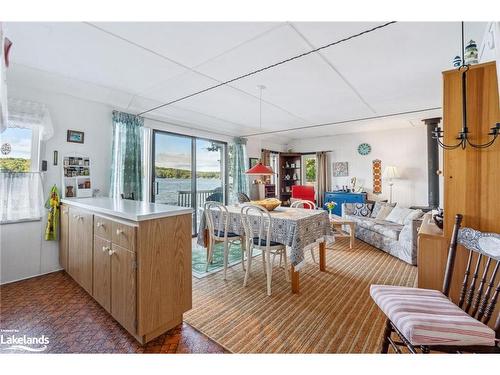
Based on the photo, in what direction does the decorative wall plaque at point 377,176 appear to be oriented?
toward the camera

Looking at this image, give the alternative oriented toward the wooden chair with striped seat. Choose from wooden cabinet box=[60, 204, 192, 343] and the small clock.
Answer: the small clock

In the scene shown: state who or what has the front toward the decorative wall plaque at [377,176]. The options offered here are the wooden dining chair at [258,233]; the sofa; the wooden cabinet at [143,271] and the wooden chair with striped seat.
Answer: the wooden dining chair

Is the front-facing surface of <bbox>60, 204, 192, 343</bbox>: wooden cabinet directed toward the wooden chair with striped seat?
no

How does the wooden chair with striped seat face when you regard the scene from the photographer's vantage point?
facing the viewer and to the left of the viewer

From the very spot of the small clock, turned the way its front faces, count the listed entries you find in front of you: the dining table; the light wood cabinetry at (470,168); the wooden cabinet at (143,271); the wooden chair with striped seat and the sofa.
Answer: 5

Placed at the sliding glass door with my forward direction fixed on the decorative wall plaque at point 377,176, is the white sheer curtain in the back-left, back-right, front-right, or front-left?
back-right

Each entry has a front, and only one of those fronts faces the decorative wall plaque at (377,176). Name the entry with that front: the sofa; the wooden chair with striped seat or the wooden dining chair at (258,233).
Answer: the wooden dining chair

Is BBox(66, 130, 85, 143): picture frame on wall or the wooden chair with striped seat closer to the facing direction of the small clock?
the wooden chair with striped seat

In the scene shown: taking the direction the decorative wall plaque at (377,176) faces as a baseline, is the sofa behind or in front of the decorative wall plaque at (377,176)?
in front

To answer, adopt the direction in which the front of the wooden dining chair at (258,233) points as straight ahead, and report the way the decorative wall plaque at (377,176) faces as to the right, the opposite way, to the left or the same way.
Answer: the opposite way

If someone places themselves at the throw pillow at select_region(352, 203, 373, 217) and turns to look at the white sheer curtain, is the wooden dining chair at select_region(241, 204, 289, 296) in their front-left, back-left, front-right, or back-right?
front-left

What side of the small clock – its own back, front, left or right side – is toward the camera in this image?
front

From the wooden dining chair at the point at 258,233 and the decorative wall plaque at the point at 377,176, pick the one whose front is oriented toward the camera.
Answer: the decorative wall plaque

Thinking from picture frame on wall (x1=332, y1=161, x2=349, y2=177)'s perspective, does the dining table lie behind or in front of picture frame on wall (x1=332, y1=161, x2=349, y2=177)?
in front

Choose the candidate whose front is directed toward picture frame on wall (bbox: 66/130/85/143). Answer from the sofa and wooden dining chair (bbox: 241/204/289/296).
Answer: the sofa

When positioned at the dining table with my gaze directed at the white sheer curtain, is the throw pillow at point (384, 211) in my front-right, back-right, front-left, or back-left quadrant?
back-right

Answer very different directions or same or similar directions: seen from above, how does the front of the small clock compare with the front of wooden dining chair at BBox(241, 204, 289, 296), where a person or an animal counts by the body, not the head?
very different directions

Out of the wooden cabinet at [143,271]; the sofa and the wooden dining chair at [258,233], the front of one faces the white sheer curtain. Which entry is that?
the sofa

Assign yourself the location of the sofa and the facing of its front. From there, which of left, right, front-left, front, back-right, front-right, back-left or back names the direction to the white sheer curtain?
front

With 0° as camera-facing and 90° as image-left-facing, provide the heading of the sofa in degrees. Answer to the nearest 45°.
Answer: approximately 45°
